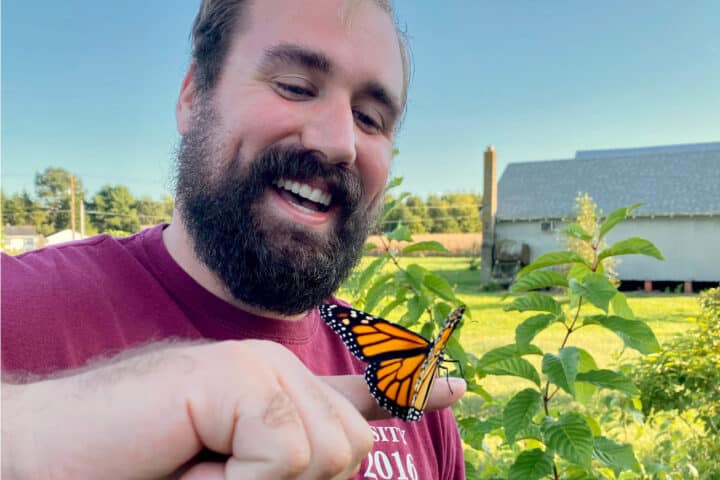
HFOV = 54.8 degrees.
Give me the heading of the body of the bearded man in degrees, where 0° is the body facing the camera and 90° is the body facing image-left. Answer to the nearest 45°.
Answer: approximately 315°

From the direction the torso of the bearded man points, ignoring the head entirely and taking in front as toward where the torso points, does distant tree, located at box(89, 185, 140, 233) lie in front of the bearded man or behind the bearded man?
behind

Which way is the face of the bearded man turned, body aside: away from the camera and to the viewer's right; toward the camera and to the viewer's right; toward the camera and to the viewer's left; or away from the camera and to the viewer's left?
toward the camera and to the viewer's right

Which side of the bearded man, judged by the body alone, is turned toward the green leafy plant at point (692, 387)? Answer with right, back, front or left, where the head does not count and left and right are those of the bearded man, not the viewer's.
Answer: left

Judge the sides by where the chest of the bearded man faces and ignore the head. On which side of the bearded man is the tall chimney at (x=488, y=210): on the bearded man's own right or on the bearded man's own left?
on the bearded man's own left

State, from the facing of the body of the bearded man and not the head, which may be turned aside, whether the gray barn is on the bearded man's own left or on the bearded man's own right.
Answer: on the bearded man's own left
